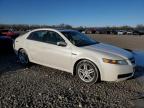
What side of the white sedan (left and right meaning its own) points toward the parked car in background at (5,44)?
back

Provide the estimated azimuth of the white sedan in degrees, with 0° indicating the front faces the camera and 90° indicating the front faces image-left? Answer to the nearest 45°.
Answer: approximately 315°
